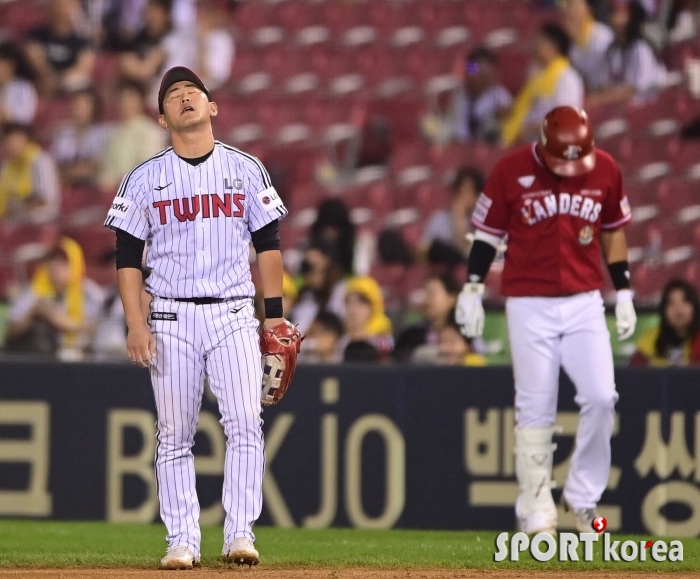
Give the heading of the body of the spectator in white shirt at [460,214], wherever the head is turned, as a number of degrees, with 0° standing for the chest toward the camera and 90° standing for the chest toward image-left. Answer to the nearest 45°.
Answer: approximately 0°

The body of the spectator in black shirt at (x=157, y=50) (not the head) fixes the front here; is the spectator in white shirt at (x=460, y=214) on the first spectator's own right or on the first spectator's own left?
on the first spectator's own left

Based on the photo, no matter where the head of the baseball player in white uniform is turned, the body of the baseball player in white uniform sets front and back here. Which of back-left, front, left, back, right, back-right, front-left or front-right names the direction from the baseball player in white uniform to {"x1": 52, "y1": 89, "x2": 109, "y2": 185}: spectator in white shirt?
back

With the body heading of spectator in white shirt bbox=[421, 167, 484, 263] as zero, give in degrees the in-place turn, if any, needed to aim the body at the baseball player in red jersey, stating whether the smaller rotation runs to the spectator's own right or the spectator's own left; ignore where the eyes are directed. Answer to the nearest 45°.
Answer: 0° — they already face them

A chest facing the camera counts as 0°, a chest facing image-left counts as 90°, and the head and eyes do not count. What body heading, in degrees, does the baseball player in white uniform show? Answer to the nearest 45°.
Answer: approximately 0°

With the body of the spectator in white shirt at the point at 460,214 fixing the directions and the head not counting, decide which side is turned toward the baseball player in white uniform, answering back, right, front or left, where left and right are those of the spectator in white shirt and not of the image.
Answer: front

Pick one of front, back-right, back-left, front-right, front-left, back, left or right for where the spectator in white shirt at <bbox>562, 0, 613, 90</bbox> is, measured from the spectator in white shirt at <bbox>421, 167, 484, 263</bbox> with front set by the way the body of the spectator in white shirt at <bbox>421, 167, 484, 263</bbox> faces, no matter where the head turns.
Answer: back-left

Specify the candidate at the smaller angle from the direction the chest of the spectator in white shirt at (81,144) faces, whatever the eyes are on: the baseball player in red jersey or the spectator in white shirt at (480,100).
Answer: the baseball player in red jersey

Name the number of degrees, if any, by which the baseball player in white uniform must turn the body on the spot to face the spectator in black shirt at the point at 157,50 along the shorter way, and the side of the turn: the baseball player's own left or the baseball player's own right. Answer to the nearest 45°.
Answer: approximately 180°
